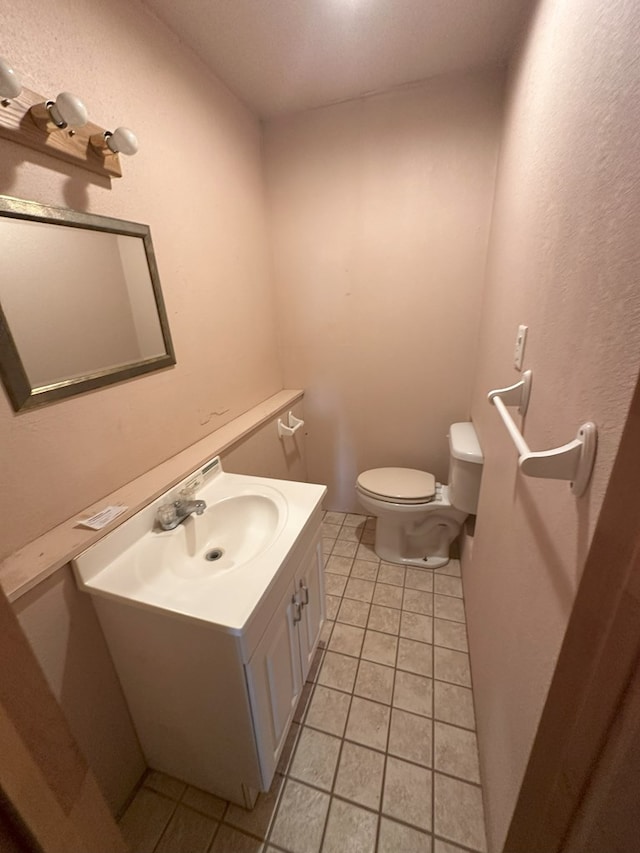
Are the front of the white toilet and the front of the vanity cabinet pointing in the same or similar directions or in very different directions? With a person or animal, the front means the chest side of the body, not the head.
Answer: very different directions

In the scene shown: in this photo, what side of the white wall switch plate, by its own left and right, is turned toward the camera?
left

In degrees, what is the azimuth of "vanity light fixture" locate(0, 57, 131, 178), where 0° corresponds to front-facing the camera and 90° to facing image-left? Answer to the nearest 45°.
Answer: approximately 315°

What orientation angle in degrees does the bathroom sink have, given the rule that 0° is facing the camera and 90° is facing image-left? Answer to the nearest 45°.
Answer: approximately 315°

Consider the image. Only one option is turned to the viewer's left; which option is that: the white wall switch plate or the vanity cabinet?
the white wall switch plate

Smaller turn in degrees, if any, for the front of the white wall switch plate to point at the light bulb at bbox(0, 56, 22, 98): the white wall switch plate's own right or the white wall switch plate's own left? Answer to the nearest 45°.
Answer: approximately 45° to the white wall switch plate's own left
